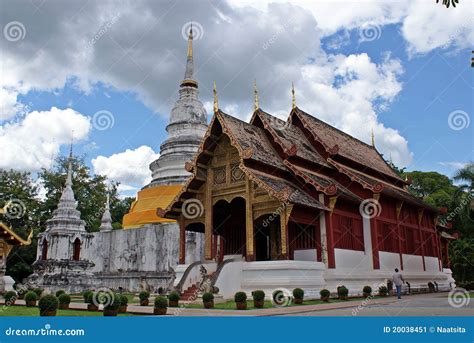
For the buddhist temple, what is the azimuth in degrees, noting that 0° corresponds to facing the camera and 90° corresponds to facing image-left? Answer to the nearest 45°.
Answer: approximately 45°

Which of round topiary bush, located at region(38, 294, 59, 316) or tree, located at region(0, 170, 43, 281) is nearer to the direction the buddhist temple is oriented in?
the round topiary bush

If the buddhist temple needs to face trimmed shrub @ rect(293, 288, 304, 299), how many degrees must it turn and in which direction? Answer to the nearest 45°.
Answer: approximately 45° to its left

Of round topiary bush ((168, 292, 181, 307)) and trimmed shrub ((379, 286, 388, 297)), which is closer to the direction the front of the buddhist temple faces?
the round topiary bush

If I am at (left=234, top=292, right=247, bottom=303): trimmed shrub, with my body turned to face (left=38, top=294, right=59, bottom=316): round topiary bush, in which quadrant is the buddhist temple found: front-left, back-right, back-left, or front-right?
back-right

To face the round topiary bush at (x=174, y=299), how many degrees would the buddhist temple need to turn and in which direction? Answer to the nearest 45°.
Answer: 0° — it already faces it

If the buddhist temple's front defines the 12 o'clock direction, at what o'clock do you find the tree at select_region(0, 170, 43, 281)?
The tree is roughly at 3 o'clock from the buddhist temple.

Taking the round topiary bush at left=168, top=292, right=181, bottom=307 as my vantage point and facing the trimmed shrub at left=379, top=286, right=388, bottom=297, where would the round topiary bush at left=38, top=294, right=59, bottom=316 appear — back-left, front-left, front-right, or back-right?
back-right

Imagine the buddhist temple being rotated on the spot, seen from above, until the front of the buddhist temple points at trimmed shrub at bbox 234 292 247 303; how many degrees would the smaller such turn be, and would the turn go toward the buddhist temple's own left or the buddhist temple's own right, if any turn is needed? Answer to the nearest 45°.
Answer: approximately 45° to the buddhist temple's own left
